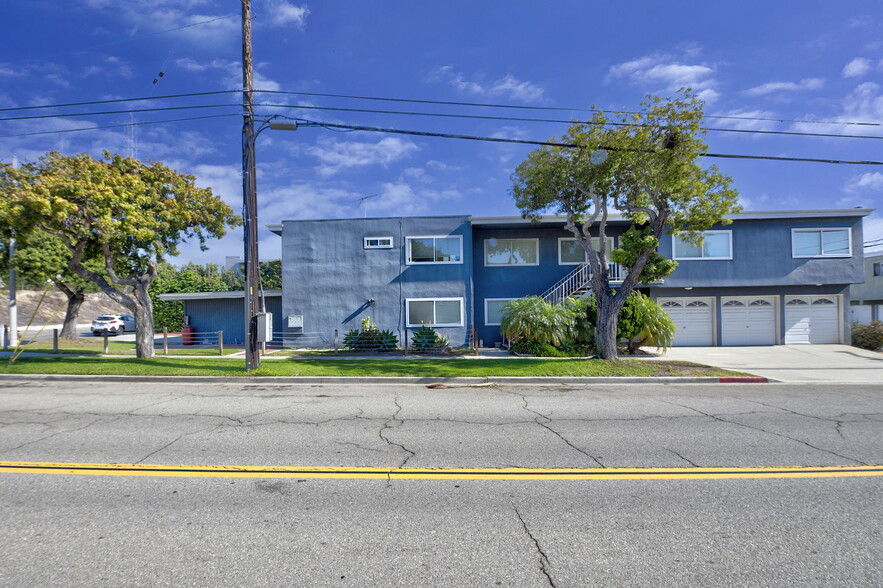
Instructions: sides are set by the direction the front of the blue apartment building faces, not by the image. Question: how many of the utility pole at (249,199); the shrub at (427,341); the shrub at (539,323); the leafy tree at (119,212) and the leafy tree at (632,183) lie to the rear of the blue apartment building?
0

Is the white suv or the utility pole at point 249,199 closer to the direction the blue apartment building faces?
the utility pole

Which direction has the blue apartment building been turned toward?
toward the camera

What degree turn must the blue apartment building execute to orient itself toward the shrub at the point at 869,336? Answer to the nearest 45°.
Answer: approximately 90° to its left

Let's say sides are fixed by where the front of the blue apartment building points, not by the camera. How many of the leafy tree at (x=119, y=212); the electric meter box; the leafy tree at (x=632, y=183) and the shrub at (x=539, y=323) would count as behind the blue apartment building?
0

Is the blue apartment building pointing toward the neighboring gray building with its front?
no

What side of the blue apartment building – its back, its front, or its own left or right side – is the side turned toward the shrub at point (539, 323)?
front

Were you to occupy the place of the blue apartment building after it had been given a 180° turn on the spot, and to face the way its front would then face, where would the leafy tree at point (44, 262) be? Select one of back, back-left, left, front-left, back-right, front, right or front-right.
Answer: left

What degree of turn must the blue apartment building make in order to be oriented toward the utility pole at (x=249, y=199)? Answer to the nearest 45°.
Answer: approximately 45° to its right

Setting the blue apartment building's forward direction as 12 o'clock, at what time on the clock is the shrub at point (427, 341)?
The shrub is roughly at 2 o'clock from the blue apartment building.

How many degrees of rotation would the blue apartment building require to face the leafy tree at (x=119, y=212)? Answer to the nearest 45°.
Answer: approximately 45° to its right

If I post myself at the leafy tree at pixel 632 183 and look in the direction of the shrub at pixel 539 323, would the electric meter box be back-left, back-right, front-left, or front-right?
front-left

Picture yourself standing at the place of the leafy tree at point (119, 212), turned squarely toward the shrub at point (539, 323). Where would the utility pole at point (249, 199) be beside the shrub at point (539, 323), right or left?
right

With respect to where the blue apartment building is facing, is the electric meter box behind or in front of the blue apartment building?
in front
